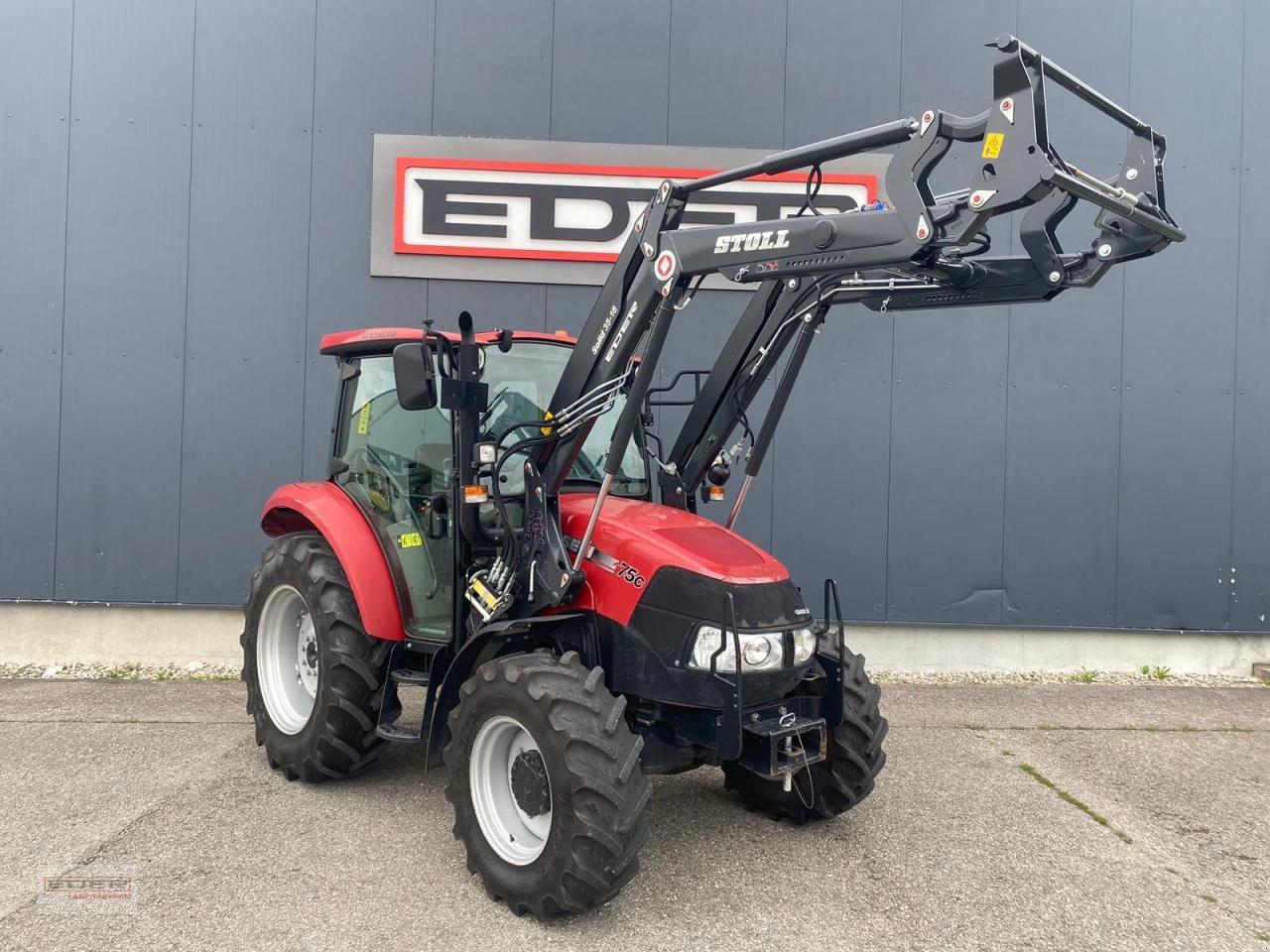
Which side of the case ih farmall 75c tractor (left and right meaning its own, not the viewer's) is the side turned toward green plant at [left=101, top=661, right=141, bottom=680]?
back

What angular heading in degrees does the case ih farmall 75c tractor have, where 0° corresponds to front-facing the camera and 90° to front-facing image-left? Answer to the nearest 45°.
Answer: approximately 315°
